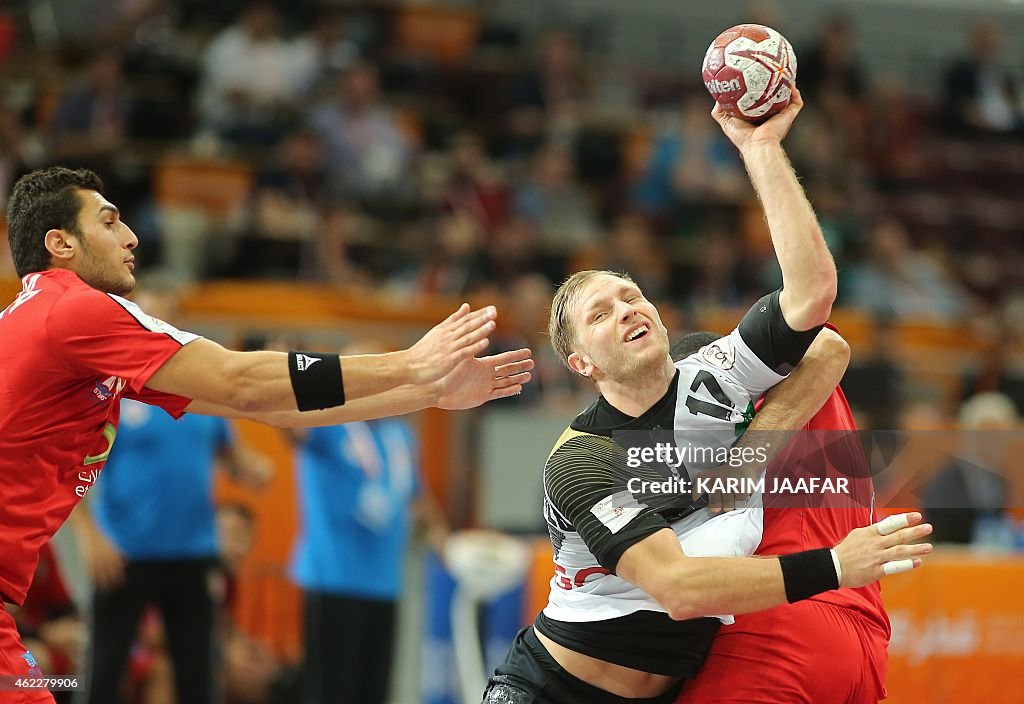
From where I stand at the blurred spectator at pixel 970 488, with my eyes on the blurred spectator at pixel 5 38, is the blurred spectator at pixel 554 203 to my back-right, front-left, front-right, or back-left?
front-right

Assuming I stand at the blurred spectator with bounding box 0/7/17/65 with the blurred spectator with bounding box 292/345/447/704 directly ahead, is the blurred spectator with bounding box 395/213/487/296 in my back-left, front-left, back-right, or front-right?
front-left

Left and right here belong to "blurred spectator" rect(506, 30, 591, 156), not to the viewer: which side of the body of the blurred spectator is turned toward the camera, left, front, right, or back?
front

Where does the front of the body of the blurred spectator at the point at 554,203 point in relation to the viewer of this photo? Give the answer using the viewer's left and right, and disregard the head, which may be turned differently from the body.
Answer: facing the viewer

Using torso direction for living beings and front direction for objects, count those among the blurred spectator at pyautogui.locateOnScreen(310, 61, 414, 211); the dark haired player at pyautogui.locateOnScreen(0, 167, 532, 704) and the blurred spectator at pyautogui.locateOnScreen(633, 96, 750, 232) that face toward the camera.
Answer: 2

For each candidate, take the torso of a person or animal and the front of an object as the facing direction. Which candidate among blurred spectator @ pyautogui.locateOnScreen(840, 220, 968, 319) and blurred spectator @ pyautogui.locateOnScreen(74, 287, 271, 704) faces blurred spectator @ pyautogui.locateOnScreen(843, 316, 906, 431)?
blurred spectator @ pyautogui.locateOnScreen(840, 220, 968, 319)

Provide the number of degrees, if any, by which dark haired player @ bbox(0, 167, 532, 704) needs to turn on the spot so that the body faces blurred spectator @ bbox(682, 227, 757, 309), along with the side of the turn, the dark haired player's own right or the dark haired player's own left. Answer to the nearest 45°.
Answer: approximately 45° to the dark haired player's own left

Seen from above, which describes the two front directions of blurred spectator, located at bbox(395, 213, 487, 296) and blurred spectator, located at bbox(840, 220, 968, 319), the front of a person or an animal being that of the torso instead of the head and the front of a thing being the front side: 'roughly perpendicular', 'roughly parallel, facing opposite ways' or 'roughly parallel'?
roughly parallel

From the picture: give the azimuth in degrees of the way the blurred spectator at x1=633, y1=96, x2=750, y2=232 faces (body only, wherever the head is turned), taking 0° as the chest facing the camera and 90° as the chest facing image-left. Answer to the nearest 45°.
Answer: approximately 0°

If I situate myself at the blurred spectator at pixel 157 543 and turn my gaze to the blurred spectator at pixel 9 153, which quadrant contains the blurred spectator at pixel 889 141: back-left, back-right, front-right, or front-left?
front-right

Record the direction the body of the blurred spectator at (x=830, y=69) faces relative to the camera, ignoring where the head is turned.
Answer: toward the camera

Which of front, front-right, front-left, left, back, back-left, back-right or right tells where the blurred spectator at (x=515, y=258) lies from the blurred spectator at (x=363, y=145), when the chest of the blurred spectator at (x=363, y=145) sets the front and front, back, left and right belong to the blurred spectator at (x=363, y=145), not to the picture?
front-left

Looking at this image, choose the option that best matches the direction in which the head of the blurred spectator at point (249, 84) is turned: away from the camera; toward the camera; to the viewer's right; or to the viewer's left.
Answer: toward the camera

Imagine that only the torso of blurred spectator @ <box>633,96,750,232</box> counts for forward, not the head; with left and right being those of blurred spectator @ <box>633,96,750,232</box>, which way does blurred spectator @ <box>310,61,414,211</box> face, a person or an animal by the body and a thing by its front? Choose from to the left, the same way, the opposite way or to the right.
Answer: the same way

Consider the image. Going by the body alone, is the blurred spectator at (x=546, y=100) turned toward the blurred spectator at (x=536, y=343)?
yes
